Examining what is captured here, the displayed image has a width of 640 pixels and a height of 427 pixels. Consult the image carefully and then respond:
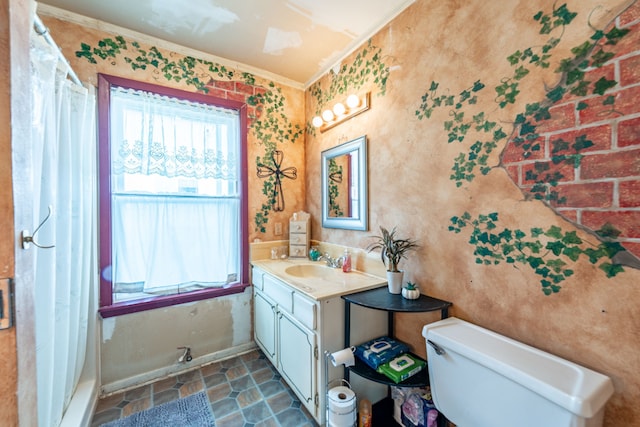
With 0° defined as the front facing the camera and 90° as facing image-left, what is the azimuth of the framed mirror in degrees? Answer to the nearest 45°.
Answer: approximately 45°

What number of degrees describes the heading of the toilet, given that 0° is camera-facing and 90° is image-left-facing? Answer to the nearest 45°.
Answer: approximately 45°

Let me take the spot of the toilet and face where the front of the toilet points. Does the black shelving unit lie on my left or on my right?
on my right

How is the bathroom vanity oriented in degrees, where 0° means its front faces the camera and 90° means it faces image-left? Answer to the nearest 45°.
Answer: approximately 45°
